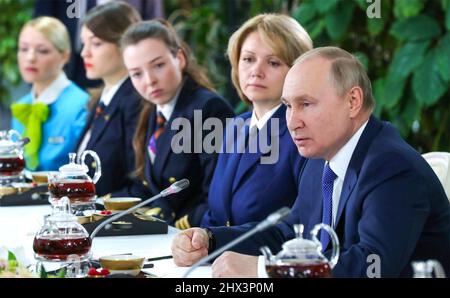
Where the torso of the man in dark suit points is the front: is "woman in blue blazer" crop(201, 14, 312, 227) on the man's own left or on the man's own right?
on the man's own right

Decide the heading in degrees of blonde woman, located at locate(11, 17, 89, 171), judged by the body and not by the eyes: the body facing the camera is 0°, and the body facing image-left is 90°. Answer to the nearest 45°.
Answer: approximately 45°

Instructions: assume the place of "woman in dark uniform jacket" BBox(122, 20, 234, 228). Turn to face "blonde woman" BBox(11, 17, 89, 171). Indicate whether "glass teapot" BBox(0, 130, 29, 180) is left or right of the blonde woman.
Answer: left

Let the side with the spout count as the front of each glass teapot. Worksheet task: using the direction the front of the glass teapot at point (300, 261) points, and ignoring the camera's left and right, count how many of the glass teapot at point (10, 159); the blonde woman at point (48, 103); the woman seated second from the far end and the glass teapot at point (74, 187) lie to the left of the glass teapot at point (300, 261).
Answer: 0

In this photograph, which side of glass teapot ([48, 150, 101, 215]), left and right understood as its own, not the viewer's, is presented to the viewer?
left

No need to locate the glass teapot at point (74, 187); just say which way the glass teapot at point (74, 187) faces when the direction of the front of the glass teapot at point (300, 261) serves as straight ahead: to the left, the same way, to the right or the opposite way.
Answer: the same way

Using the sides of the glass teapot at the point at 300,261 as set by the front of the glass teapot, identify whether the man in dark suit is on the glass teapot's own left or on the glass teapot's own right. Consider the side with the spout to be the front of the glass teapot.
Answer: on the glass teapot's own right

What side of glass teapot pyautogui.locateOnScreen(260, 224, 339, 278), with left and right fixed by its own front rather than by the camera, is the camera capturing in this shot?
left

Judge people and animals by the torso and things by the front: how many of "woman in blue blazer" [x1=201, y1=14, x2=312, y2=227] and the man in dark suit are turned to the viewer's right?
0

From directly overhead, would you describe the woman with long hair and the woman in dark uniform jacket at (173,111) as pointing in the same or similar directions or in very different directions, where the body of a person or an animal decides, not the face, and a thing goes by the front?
same or similar directions

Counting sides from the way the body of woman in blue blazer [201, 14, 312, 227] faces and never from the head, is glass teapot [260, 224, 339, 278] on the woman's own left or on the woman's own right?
on the woman's own left

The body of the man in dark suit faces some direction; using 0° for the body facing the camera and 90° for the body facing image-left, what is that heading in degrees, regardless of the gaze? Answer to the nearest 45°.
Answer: approximately 45°

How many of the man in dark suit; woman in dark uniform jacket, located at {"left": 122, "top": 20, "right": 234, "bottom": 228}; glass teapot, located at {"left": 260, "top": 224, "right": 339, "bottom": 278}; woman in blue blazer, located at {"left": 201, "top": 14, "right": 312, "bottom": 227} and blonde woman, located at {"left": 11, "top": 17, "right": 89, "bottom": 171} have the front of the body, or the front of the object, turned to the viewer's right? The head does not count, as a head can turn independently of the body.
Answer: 0
